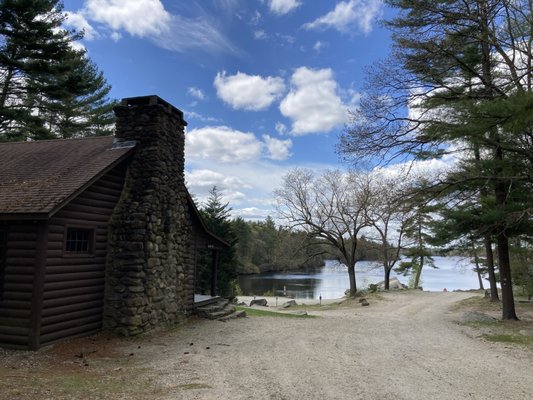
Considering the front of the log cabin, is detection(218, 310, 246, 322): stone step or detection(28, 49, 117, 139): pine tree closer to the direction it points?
the stone step

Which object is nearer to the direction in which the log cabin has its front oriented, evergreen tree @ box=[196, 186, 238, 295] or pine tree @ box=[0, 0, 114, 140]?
the evergreen tree

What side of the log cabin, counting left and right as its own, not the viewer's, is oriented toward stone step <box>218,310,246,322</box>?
front

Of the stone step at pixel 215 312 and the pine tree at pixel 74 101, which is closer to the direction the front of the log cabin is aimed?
the stone step

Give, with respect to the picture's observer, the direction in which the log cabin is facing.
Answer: facing away from the viewer and to the right of the viewer

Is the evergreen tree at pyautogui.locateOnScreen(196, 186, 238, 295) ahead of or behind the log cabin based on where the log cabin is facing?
ahead

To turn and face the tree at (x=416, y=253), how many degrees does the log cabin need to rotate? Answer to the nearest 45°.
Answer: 0° — it already faces it

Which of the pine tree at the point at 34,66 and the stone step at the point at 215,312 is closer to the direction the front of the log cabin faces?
the stone step

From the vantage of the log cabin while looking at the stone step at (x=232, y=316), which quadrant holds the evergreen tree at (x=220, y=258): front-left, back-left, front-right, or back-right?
front-left

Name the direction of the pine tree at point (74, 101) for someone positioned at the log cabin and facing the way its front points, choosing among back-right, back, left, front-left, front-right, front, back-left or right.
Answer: front-left
